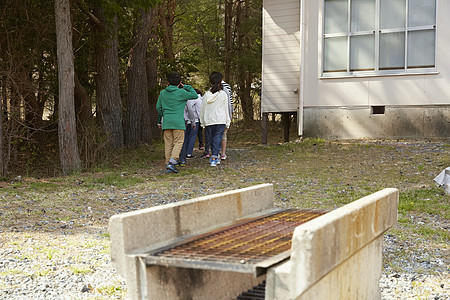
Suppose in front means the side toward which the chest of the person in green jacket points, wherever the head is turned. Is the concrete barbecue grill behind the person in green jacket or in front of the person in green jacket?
behind

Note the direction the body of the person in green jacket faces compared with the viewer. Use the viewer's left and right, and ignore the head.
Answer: facing away from the viewer

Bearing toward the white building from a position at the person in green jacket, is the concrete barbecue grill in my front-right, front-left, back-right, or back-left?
back-right

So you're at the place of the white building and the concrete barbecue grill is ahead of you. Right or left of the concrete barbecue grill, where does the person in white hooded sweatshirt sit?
right

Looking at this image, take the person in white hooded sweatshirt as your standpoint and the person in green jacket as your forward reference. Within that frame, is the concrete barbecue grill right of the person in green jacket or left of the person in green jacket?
left
